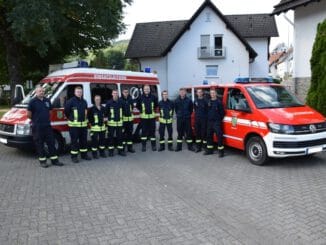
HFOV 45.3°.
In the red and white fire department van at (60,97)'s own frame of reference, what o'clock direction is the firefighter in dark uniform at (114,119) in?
The firefighter in dark uniform is roughly at 8 o'clock from the red and white fire department van.

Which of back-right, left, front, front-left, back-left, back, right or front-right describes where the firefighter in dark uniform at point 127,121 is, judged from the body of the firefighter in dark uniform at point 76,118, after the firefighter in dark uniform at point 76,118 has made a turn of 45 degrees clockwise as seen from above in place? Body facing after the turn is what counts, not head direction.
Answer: back-left

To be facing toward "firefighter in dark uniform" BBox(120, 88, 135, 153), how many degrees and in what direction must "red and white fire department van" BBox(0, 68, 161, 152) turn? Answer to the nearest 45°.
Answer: approximately 135° to its left

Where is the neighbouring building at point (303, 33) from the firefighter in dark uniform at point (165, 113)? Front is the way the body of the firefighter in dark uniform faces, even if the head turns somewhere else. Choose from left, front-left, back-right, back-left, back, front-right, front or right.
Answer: back-left

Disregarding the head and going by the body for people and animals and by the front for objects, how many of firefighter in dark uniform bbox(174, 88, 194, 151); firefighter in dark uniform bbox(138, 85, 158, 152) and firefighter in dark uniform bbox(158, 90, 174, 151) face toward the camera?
3

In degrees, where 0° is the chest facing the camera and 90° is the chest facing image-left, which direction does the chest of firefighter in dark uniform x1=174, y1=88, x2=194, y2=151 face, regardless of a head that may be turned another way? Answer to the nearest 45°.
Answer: approximately 0°

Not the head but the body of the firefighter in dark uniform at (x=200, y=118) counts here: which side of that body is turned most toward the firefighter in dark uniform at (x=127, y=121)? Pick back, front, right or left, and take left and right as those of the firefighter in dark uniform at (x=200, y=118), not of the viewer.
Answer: right

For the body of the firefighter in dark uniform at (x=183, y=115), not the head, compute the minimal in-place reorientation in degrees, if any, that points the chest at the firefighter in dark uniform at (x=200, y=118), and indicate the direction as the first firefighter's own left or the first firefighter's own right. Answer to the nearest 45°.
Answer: approximately 45° to the first firefighter's own left

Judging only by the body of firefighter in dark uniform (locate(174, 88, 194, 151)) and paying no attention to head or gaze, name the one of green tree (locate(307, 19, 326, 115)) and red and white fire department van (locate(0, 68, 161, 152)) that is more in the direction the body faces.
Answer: the red and white fire department van

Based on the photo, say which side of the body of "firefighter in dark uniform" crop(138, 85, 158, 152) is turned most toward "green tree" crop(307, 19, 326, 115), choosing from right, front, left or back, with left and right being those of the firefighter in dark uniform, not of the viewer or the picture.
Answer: left

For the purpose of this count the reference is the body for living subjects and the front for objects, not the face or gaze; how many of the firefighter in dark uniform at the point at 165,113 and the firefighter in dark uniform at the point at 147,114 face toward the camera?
2

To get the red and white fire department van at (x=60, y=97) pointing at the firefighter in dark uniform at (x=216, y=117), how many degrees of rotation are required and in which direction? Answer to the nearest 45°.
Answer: approximately 135° to its left
